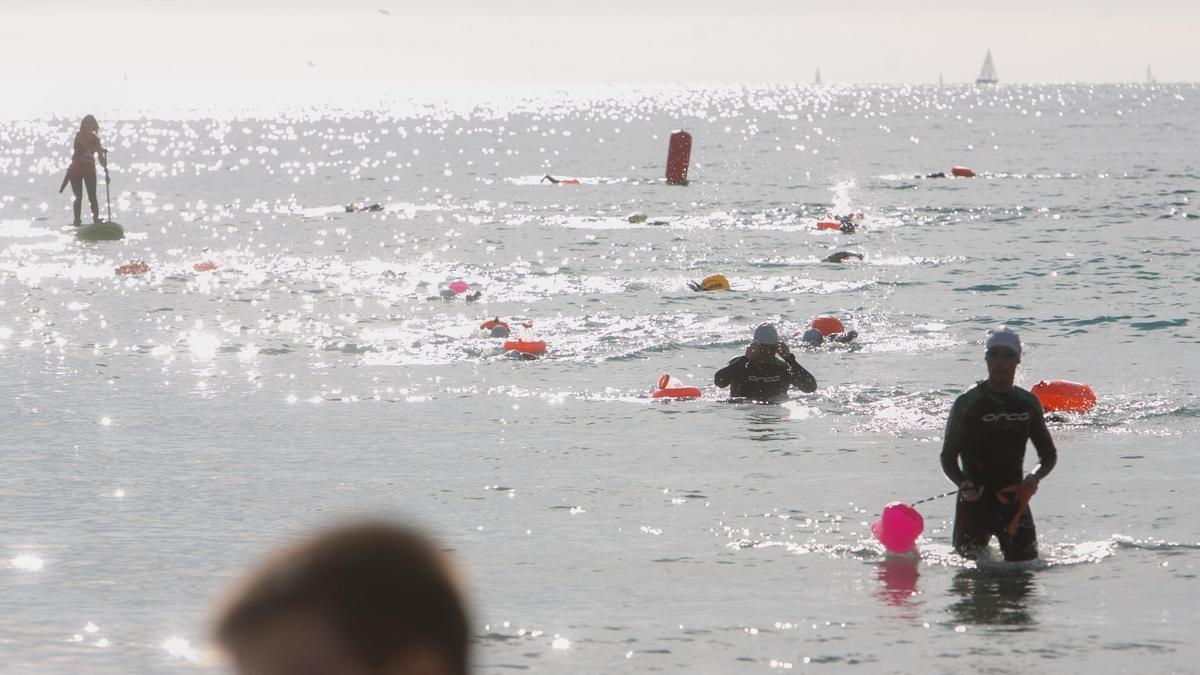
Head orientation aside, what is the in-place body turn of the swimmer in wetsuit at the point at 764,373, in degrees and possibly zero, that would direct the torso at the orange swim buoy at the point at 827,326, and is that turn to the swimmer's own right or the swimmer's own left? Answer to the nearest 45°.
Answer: approximately 180°

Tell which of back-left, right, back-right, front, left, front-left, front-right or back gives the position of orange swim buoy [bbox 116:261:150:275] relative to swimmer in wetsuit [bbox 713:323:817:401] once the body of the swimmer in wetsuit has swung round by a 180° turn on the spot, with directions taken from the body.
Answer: front-left

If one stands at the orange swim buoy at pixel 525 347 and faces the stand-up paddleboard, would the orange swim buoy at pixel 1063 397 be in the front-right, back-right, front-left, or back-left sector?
back-right

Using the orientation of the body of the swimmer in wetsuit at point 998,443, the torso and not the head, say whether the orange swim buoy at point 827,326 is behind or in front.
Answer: behind

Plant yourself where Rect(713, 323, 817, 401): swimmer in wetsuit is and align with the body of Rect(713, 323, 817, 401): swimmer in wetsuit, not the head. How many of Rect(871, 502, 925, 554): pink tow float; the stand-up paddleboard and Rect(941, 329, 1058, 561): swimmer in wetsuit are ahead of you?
2

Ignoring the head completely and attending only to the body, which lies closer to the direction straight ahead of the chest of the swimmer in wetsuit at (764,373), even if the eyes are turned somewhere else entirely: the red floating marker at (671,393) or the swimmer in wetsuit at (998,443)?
the swimmer in wetsuit

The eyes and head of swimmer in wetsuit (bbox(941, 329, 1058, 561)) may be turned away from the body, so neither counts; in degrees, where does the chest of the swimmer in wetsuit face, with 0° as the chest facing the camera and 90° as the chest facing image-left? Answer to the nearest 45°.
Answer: approximately 0°

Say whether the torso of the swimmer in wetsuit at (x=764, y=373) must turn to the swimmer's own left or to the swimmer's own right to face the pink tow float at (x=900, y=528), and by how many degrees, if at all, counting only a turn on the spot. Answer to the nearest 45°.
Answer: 0° — they already face it

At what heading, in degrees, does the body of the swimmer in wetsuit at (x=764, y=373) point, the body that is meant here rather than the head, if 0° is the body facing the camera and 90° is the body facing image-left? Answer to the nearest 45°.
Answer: approximately 0°

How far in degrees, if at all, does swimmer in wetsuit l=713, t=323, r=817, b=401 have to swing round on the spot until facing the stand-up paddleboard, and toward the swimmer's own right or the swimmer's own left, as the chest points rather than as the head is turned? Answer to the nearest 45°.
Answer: approximately 135° to the swimmer's own right

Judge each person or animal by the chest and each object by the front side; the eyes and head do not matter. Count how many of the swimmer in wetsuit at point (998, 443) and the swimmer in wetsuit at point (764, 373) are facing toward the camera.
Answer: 2

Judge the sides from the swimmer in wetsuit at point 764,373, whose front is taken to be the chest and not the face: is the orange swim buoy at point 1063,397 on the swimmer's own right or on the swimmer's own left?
on the swimmer's own left

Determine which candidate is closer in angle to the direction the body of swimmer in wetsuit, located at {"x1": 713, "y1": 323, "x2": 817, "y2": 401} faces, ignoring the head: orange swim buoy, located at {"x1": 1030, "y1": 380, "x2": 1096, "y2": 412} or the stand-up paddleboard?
the orange swim buoy

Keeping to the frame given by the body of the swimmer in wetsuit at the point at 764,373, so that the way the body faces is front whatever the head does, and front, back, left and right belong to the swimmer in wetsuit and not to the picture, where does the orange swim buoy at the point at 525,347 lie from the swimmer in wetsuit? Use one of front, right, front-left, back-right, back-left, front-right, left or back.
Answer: back-right

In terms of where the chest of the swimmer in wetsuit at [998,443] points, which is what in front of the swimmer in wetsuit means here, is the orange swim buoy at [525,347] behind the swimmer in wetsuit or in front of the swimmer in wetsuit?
behind
